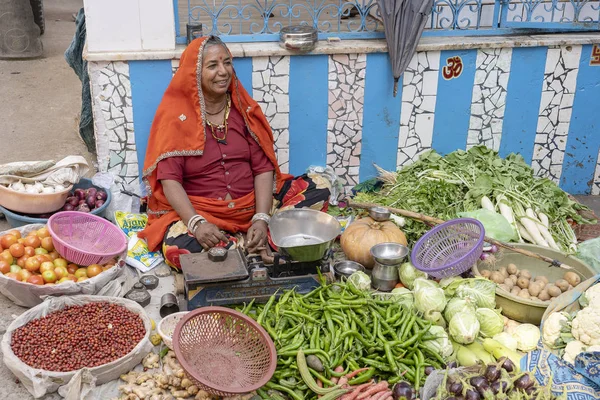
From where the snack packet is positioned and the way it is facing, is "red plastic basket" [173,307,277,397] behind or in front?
in front

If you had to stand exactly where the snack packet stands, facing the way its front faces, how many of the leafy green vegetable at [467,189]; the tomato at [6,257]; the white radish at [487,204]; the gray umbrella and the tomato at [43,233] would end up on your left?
3

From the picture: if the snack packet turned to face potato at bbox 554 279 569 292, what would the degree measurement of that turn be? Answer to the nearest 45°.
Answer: approximately 45° to its left

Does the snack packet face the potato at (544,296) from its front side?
no

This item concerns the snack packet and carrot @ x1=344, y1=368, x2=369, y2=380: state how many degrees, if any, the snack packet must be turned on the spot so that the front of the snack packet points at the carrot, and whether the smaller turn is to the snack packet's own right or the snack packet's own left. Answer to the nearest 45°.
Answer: approximately 45° to the snack packet's own left

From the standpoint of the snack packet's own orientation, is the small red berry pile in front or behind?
in front

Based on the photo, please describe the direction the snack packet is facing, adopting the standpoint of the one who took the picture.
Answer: facing the viewer

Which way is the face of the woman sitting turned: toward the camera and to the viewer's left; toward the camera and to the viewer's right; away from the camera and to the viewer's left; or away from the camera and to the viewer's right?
toward the camera and to the viewer's right

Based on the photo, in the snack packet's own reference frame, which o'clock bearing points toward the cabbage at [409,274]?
The cabbage is roughly at 10 o'clock from the snack packet.

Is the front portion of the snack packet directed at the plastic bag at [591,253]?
no

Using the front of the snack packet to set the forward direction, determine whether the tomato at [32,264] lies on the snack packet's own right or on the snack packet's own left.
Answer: on the snack packet's own right

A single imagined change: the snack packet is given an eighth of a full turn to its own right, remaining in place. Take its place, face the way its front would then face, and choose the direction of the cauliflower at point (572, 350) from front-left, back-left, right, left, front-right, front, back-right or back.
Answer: left

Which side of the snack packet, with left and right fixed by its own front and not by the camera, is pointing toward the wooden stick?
left

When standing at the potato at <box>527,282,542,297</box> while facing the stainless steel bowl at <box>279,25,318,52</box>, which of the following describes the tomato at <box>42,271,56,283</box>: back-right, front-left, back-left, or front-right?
front-left

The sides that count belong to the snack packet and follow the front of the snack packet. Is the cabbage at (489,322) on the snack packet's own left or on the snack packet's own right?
on the snack packet's own left

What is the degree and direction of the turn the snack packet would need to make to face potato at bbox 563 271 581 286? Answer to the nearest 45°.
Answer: approximately 45° to its left

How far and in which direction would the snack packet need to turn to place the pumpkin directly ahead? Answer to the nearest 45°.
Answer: approximately 90° to its left

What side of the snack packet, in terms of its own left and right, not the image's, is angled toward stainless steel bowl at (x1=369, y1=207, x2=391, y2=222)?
left

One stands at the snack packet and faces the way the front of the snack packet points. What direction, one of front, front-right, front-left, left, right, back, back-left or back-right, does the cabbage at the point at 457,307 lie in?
front-left

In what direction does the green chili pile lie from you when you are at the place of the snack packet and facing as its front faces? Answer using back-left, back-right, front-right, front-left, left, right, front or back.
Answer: front-left
